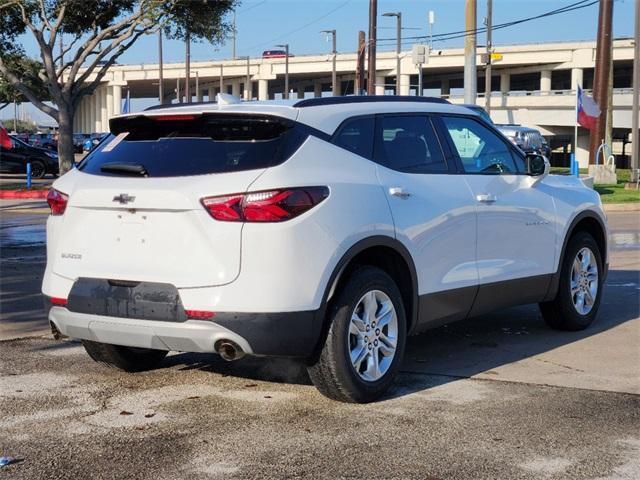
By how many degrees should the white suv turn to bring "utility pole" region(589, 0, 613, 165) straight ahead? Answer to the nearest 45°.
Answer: approximately 45° to its left

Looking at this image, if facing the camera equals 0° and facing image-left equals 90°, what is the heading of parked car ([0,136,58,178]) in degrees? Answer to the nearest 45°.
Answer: approximately 270°

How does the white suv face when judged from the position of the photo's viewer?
facing away from the viewer and to the right of the viewer

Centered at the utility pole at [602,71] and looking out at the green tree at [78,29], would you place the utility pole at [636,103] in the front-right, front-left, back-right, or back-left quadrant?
back-left

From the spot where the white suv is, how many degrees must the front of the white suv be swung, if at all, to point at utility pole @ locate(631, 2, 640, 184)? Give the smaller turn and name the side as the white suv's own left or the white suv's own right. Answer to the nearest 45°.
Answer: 0° — it already faces it

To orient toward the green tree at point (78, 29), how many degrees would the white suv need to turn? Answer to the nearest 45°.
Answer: approximately 45° to its left
